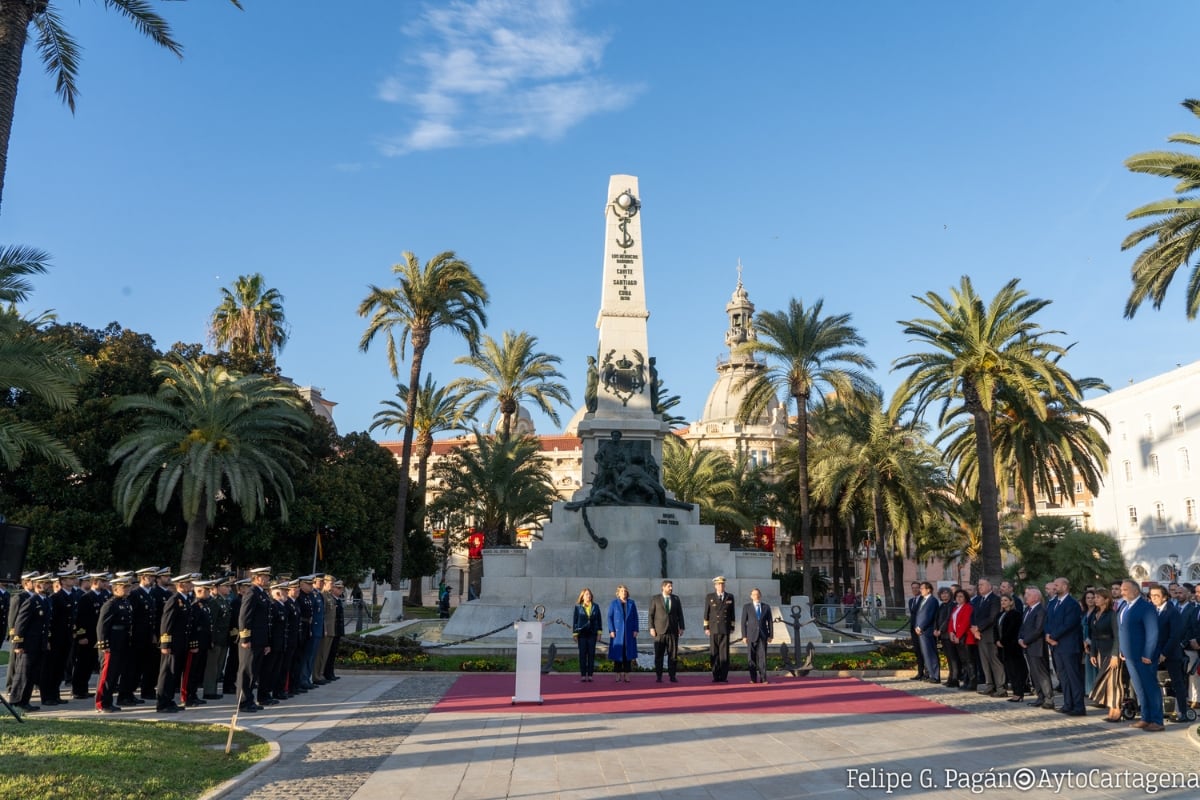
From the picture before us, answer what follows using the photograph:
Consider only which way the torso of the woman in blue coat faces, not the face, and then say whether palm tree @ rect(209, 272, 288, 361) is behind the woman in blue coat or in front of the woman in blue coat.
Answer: behind

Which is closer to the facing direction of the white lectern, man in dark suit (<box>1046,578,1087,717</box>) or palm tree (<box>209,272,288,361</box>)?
the man in dark suit

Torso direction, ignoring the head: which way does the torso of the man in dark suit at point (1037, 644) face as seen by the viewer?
to the viewer's left

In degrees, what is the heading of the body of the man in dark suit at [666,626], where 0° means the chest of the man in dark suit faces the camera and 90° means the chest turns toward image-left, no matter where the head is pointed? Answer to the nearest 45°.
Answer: approximately 0°

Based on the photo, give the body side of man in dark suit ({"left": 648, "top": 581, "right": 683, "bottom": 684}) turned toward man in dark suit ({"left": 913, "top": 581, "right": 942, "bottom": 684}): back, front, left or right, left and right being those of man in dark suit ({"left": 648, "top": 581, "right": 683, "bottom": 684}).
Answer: left

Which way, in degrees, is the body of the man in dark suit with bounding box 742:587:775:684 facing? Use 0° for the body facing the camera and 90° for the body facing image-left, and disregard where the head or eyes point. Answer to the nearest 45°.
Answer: approximately 0°

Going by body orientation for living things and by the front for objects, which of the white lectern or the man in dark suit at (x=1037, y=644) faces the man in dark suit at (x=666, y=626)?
the man in dark suit at (x=1037, y=644)

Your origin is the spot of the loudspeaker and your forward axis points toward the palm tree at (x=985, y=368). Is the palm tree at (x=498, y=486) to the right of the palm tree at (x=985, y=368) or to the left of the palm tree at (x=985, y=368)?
left

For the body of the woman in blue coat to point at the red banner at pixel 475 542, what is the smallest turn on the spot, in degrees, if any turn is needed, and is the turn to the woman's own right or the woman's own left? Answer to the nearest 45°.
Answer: approximately 180°

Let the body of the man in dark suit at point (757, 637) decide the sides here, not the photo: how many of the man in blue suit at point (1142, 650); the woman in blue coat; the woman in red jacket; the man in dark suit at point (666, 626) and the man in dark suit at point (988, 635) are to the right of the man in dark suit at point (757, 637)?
2
